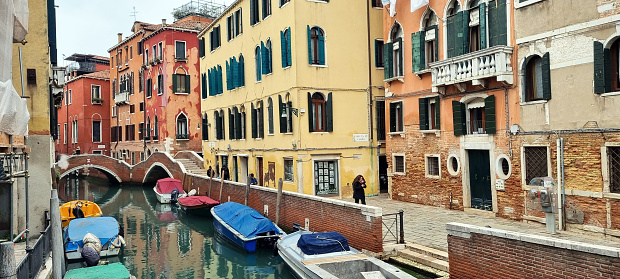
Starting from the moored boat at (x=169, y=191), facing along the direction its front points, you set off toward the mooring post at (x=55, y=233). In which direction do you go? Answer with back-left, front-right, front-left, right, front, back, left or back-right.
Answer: back

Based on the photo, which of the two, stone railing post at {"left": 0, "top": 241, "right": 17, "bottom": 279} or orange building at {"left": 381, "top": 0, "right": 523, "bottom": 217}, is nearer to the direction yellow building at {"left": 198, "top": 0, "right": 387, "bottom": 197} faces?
the stone railing post

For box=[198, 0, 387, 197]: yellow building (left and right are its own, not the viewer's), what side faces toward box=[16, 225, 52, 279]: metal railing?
front

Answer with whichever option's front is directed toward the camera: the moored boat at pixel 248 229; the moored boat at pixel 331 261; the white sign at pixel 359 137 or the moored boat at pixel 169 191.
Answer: the white sign

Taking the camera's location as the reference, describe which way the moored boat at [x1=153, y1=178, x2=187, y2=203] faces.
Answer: facing away from the viewer

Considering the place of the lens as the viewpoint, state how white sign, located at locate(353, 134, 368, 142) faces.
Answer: facing the viewer

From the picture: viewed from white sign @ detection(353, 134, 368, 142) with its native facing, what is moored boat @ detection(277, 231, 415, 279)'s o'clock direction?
The moored boat is roughly at 12 o'clock from the white sign.

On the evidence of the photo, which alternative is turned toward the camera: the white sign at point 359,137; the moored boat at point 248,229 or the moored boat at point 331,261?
the white sign

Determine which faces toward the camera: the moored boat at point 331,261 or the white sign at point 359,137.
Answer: the white sign

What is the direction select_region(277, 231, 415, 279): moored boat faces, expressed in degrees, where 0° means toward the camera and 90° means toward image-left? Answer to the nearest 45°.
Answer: approximately 135°

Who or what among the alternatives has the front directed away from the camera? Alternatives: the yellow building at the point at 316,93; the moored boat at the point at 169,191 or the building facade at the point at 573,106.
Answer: the moored boat

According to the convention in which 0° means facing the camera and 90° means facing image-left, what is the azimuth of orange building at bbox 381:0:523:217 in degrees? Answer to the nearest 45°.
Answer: approximately 45°

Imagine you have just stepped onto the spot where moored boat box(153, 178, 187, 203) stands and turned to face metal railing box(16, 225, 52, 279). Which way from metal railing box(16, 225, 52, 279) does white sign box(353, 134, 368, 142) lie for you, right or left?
left

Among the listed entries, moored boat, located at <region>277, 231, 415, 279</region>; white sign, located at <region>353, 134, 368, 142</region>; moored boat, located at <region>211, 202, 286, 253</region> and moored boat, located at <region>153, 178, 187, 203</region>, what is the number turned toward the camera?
1

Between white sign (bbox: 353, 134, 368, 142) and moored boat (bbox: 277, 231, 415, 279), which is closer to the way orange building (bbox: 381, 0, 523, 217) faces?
the moored boat
